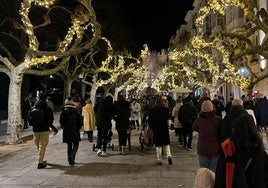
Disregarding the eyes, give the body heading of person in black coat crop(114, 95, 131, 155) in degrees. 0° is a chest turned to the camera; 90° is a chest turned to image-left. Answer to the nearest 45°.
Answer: approximately 180°

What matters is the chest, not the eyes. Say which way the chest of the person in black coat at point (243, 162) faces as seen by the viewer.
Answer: away from the camera

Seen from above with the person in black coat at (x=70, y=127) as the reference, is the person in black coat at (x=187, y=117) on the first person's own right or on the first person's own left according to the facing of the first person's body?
on the first person's own right

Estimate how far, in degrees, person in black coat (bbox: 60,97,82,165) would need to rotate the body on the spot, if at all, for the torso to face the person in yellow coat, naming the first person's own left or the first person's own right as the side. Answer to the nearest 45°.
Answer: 0° — they already face them

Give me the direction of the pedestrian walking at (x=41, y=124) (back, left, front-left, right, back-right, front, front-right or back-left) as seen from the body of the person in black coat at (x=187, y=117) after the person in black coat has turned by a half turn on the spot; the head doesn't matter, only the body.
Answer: front-right

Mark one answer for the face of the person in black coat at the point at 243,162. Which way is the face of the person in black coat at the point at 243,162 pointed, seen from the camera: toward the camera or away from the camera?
away from the camera

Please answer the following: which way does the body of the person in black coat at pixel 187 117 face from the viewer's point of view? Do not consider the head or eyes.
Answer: away from the camera

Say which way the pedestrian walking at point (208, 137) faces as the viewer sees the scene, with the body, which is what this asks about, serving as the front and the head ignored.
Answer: away from the camera

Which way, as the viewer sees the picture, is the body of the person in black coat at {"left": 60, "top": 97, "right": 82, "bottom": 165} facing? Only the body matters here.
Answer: away from the camera

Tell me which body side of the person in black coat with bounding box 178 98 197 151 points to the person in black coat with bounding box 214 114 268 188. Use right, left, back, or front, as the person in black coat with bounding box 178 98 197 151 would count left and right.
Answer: back
